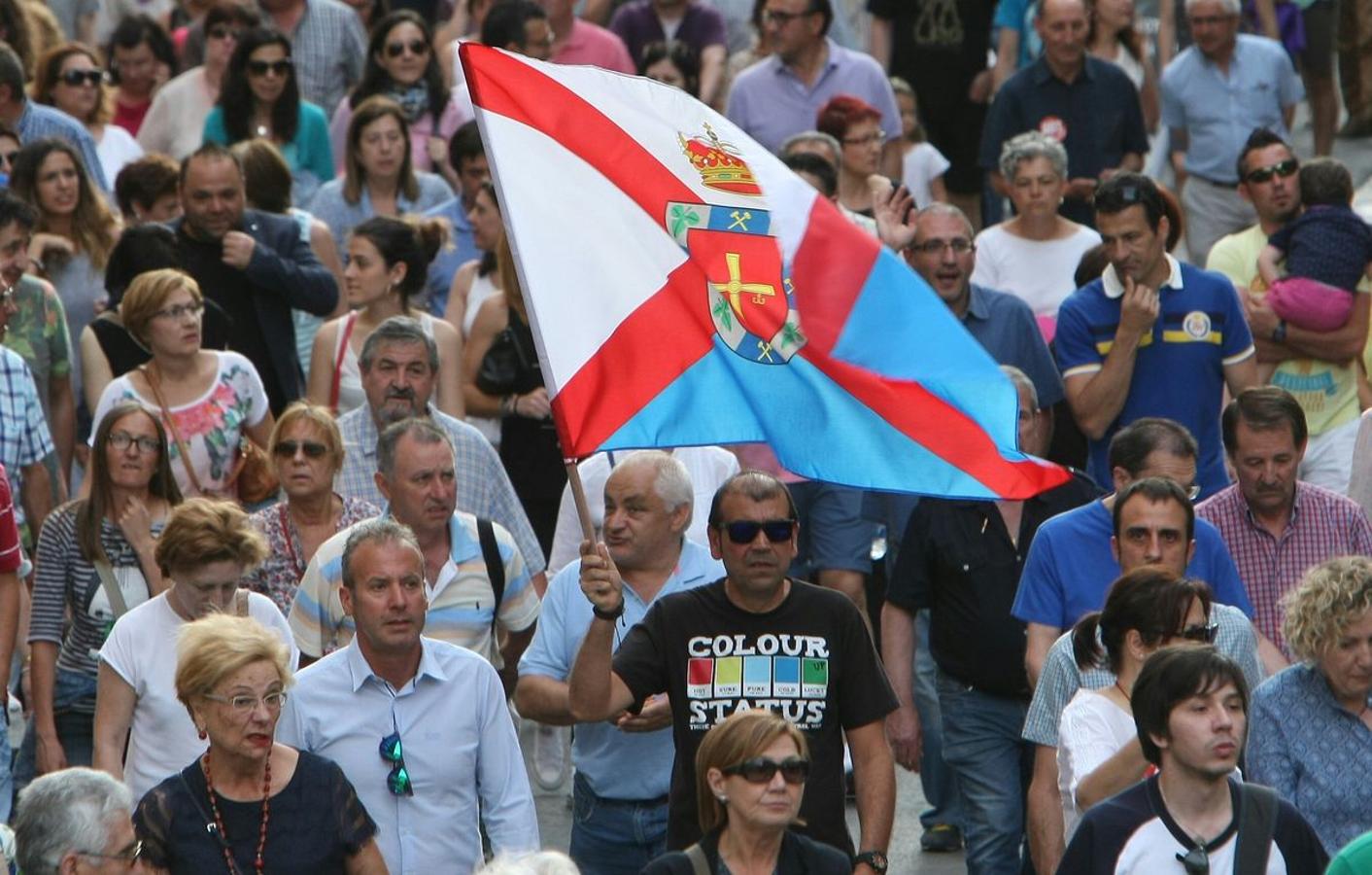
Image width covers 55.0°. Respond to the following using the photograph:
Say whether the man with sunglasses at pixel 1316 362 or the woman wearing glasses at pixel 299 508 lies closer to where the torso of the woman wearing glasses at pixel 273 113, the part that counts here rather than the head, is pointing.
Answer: the woman wearing glasses

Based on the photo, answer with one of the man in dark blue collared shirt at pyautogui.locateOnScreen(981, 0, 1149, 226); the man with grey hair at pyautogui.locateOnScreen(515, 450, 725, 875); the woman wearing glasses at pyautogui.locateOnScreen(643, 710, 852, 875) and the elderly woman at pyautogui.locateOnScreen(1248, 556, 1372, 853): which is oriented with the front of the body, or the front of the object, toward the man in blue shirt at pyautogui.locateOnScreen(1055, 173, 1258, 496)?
the man in dark blue collared shirt

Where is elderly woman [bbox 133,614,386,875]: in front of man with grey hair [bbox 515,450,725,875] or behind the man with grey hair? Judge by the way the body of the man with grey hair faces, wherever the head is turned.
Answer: in front

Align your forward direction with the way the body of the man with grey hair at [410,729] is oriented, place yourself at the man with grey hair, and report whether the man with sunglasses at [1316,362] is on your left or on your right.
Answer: on your left

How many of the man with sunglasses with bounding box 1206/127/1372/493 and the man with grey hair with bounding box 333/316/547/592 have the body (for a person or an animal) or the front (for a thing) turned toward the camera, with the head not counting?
2

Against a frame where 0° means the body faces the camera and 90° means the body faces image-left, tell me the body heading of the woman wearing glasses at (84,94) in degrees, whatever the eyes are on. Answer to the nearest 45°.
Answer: approximately 315°

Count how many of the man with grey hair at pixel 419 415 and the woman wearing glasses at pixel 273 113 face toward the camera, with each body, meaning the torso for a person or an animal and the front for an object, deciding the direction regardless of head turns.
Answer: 2

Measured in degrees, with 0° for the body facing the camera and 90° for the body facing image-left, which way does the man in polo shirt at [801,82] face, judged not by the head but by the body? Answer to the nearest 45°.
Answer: approximately 0°
